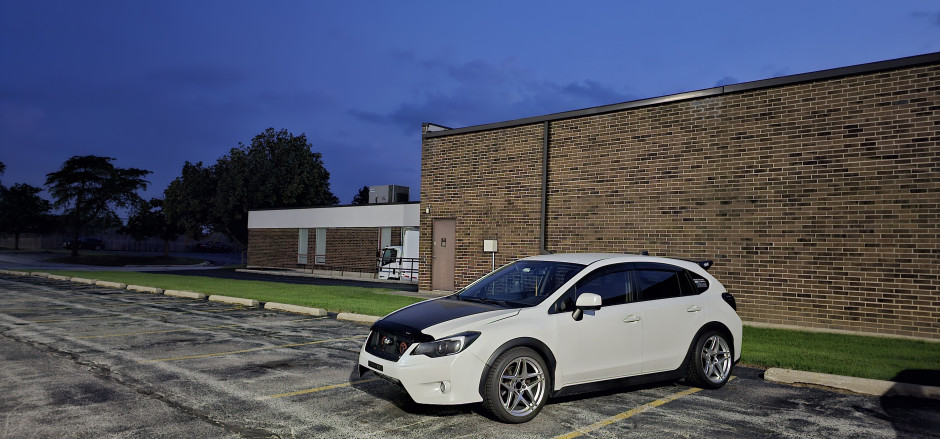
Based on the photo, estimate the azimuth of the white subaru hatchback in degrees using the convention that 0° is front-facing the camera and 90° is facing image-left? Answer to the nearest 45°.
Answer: approximately 45°

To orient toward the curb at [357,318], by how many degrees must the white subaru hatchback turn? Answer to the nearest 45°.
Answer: approximately 90° to its right

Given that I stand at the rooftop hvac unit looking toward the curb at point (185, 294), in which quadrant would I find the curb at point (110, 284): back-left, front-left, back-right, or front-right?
front-right

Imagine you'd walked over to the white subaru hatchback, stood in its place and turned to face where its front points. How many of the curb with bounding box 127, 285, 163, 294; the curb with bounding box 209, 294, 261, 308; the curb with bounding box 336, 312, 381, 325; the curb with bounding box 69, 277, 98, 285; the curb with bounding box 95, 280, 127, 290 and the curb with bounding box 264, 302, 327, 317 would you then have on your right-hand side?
6

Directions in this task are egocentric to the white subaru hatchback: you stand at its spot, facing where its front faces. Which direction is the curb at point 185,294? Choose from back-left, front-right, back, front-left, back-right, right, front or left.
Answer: right

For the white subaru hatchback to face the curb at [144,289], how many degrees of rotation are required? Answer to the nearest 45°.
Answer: approximately 90° to its right

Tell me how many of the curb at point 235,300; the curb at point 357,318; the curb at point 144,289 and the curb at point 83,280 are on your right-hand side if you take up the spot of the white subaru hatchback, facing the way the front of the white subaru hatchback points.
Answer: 4

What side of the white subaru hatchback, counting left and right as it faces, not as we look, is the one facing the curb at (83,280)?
right

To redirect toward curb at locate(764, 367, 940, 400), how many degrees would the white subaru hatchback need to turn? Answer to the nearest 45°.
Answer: approximately 180°

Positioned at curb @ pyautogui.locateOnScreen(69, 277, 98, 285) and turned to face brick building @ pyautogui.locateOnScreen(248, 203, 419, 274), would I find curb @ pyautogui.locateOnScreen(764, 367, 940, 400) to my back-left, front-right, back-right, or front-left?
back-right

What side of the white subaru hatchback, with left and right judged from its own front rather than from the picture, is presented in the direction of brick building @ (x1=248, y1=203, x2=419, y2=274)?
right
